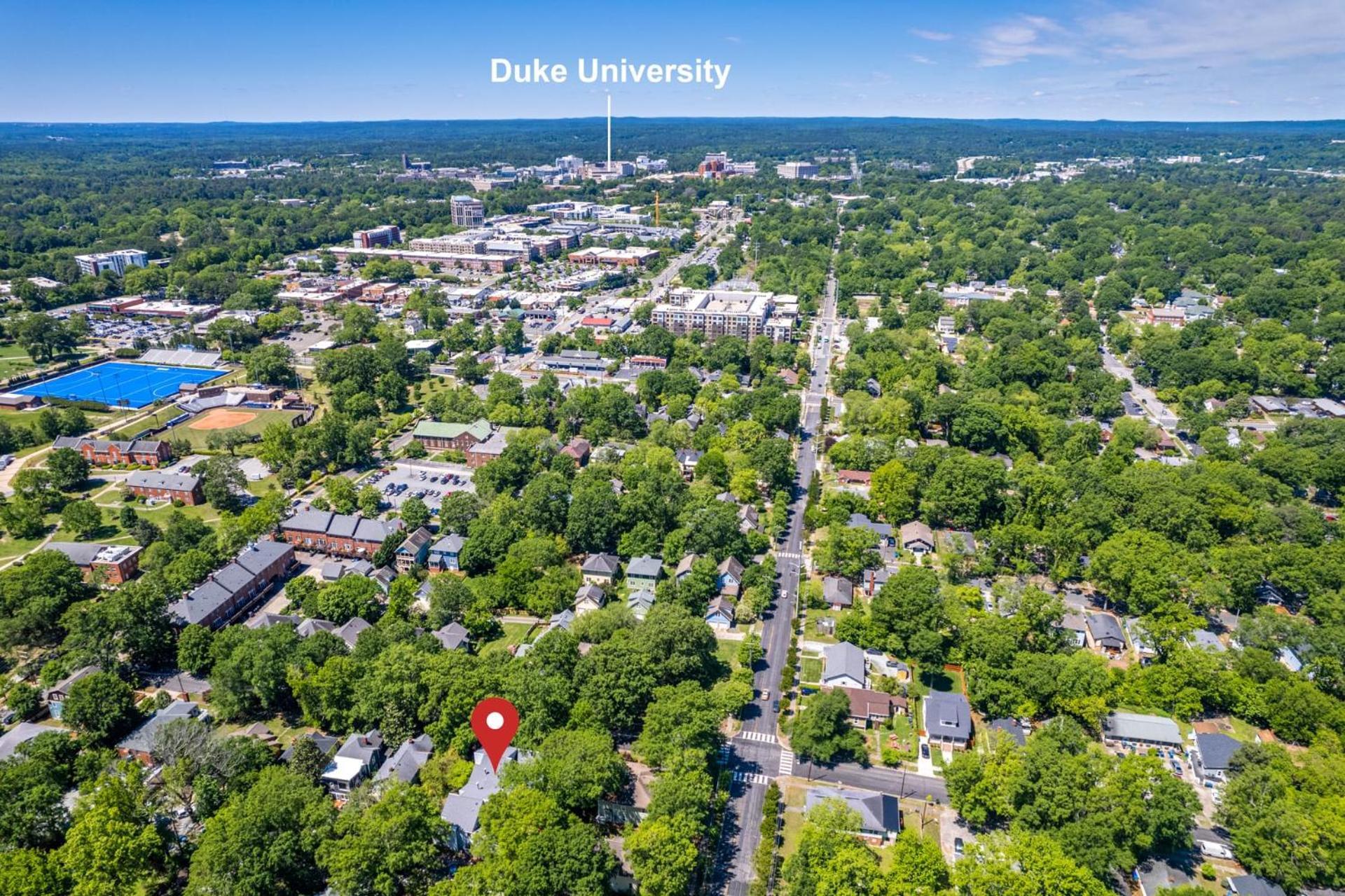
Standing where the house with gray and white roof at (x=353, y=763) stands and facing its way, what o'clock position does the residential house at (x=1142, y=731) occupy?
The residential house is roughly at 8 o'clock from the house with gray and white roof.

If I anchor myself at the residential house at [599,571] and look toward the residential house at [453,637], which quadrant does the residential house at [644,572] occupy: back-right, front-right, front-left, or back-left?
back-left

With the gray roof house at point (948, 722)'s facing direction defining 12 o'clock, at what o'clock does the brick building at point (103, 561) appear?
The brick building is roughly at 3 o'clock from the gray roof house.

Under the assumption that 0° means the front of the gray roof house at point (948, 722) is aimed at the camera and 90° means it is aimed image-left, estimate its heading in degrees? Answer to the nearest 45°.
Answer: approximately 0°

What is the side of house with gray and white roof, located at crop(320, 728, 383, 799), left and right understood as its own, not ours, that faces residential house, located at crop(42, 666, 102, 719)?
right

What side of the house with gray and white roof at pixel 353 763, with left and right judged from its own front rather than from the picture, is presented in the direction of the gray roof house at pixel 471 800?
left

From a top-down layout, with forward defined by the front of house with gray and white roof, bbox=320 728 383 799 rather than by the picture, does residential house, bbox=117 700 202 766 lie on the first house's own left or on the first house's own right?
on the first house's own right

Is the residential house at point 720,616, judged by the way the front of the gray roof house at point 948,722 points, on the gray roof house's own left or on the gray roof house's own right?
on the gray roof house's own right

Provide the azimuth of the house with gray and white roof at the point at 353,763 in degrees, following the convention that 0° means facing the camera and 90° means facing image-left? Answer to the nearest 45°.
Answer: approximately 45°

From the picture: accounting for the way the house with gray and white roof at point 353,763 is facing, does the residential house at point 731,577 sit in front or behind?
behind

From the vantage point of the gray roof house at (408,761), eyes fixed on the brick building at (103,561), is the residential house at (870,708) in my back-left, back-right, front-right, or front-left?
back-right
